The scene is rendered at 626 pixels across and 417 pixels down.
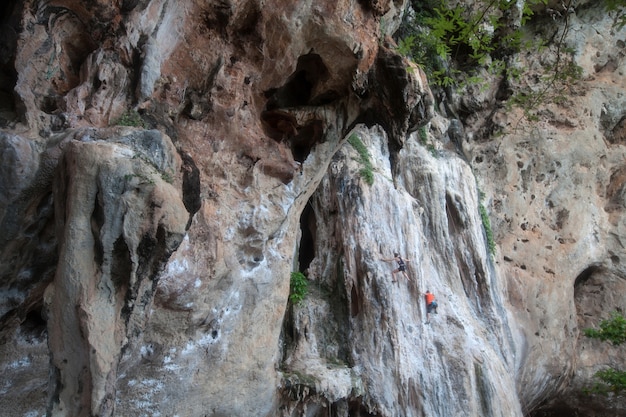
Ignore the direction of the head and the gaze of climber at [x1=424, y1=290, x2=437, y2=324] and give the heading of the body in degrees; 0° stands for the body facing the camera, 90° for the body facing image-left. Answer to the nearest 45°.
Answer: approximately 180°

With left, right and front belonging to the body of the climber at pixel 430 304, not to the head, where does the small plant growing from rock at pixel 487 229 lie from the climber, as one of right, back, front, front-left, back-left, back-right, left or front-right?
front-right

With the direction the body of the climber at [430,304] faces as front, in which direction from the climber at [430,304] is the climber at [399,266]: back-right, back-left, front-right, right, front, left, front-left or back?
back-left

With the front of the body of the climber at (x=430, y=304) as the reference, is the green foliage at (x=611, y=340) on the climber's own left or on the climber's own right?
on the climber's own right

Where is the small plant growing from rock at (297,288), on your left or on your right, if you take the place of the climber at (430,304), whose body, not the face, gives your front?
on your left

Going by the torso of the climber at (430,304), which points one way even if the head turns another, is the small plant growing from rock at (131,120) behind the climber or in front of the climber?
behind
